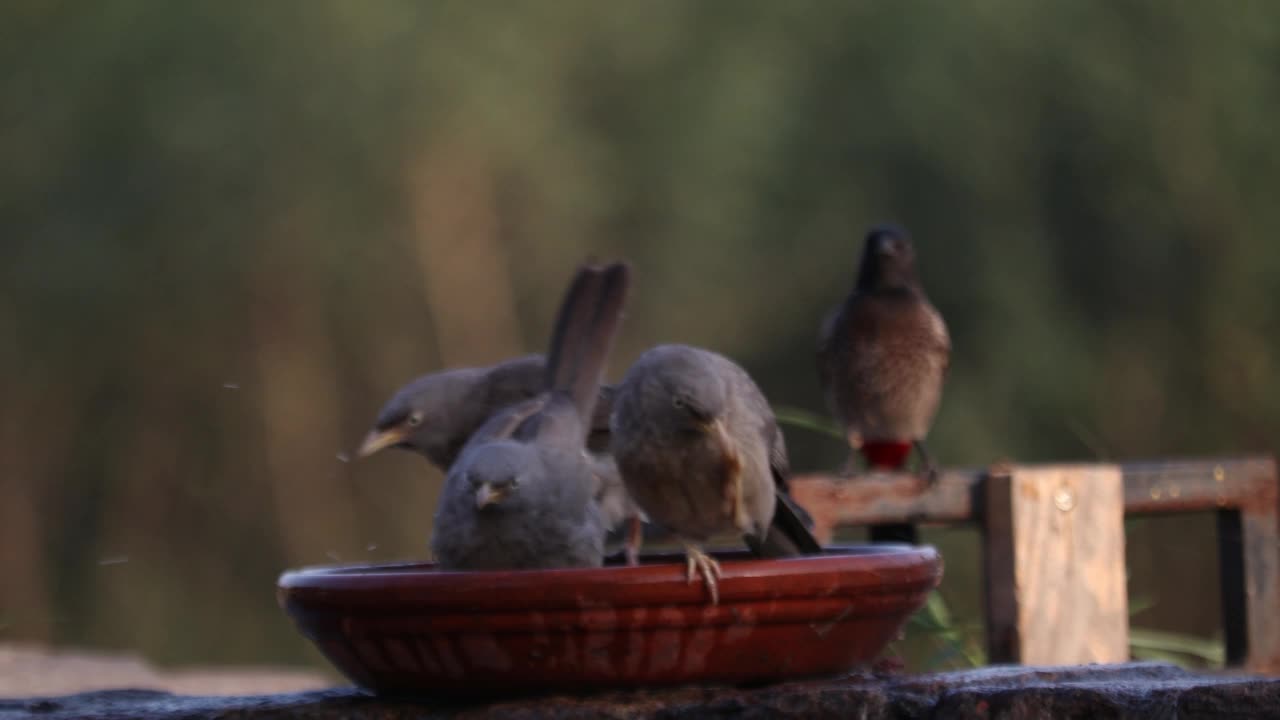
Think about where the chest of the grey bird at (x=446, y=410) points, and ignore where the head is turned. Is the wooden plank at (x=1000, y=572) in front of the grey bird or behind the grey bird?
behind

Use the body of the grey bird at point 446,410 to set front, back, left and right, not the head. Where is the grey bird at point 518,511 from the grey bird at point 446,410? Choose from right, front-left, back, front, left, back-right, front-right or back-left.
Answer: left

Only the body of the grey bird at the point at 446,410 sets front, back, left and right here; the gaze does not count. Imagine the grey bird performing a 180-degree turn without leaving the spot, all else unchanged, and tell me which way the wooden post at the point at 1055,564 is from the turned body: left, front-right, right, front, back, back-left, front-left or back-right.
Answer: front

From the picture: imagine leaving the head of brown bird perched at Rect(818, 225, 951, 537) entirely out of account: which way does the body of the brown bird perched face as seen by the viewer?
toward the camera

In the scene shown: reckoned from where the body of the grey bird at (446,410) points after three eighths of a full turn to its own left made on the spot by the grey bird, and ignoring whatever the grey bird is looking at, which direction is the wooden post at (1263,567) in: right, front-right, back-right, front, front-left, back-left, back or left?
front-left

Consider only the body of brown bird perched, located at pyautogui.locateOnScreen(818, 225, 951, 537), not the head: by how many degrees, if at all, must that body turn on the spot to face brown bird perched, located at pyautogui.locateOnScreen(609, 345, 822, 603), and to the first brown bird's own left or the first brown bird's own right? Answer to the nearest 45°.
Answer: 0° — it already faces it

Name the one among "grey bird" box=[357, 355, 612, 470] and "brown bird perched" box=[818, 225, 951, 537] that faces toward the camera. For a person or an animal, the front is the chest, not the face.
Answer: the brown bird perched

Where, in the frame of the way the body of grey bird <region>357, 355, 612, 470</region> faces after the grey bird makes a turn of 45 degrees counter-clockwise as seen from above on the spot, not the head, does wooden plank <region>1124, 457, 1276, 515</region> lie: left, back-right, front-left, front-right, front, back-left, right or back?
back-left

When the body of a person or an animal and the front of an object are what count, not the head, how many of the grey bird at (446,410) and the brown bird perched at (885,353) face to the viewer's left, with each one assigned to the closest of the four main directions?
1

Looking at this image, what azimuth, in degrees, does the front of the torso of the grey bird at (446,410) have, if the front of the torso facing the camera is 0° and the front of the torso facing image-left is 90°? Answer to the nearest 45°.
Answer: approximately 90°

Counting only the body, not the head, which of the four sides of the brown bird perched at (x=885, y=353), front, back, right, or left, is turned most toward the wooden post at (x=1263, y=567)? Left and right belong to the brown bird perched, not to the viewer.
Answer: left

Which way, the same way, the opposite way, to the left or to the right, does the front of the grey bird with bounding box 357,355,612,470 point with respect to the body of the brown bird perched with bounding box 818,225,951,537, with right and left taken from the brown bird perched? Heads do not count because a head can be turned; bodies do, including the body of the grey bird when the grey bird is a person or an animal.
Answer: to the right

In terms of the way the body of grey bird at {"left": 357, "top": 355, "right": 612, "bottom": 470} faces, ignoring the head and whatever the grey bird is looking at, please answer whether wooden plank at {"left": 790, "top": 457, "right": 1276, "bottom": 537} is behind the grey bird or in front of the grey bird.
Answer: behind
